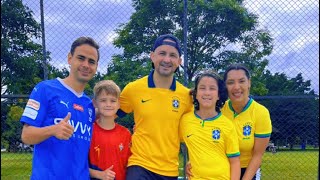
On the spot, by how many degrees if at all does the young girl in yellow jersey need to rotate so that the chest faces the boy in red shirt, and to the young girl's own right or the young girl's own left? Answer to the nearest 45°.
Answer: approximately 90° to the young girl's own right

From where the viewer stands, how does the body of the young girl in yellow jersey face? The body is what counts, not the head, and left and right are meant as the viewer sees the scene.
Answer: facing the viewer

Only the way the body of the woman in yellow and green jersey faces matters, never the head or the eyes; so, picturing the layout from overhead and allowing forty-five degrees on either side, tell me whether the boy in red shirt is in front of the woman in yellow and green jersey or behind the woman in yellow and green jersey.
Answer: in front

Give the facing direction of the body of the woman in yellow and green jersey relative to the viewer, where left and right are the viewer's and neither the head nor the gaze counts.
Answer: facing the viewer and to the left of the viewer

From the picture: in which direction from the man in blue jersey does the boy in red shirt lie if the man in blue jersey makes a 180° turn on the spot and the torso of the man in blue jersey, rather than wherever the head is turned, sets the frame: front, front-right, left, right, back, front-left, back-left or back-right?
right

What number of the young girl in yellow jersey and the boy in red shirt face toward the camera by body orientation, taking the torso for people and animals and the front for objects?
2

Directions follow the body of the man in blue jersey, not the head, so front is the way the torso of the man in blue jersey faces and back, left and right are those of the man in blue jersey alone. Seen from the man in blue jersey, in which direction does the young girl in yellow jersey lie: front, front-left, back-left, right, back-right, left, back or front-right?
front-left

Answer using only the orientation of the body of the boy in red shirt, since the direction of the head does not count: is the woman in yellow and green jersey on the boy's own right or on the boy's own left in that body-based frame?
on the boy's own left

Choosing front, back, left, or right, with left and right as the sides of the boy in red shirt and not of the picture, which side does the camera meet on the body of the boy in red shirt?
front

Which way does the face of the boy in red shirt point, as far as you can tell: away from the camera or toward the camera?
toward the camera
